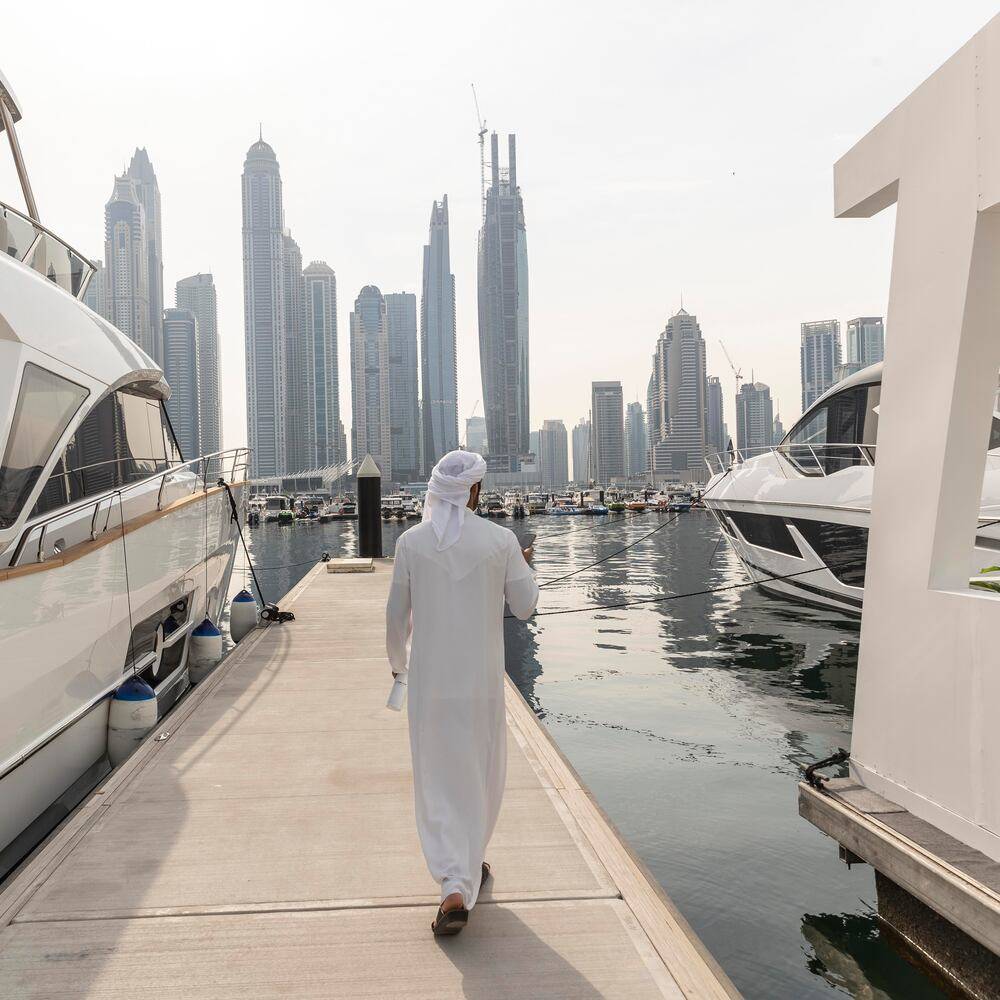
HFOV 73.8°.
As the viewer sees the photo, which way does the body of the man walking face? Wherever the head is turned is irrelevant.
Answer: away from the camera

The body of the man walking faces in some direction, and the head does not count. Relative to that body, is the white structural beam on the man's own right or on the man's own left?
on the man's own right

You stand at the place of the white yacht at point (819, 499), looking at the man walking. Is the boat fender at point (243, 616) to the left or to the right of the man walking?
right

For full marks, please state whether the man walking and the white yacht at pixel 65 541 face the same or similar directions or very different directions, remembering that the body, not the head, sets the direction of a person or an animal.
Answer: same or similar directions

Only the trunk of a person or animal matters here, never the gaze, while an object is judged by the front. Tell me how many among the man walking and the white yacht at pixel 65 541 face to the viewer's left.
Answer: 0

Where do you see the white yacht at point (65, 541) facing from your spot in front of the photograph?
facing away from the viewer and to the right of the viewer

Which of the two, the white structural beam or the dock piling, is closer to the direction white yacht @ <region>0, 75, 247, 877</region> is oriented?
the dock piling

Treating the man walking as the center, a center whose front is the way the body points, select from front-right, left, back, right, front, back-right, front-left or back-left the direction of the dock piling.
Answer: front

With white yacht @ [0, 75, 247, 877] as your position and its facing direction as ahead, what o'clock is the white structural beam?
The white structural beam is roughly at 3 o'clock from the white yacht.

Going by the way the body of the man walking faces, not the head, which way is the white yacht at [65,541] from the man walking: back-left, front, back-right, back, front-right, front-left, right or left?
front-left

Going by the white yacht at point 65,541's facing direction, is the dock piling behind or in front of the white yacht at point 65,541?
in front
